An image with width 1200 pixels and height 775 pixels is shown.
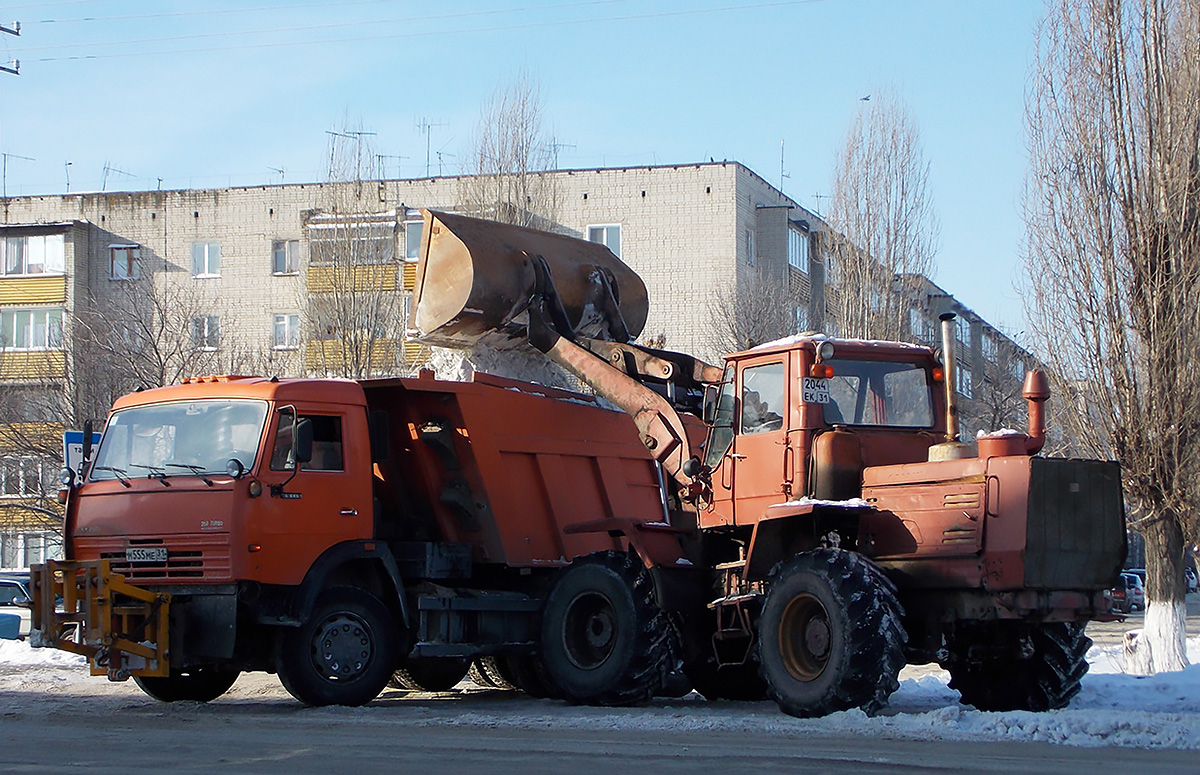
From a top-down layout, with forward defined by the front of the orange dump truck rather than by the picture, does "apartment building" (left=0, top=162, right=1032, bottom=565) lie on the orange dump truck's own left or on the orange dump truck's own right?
on the orange dump truck's own right

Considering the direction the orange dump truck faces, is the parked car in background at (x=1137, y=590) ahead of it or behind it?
behind

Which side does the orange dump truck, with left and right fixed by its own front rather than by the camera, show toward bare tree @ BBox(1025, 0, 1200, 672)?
back

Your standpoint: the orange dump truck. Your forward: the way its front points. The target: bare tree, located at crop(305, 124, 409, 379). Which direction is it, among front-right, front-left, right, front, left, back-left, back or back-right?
back-right

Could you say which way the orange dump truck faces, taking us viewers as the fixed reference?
facing the viewer and to the left of the viewer

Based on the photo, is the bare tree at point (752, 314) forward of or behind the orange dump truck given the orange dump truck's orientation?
behind
